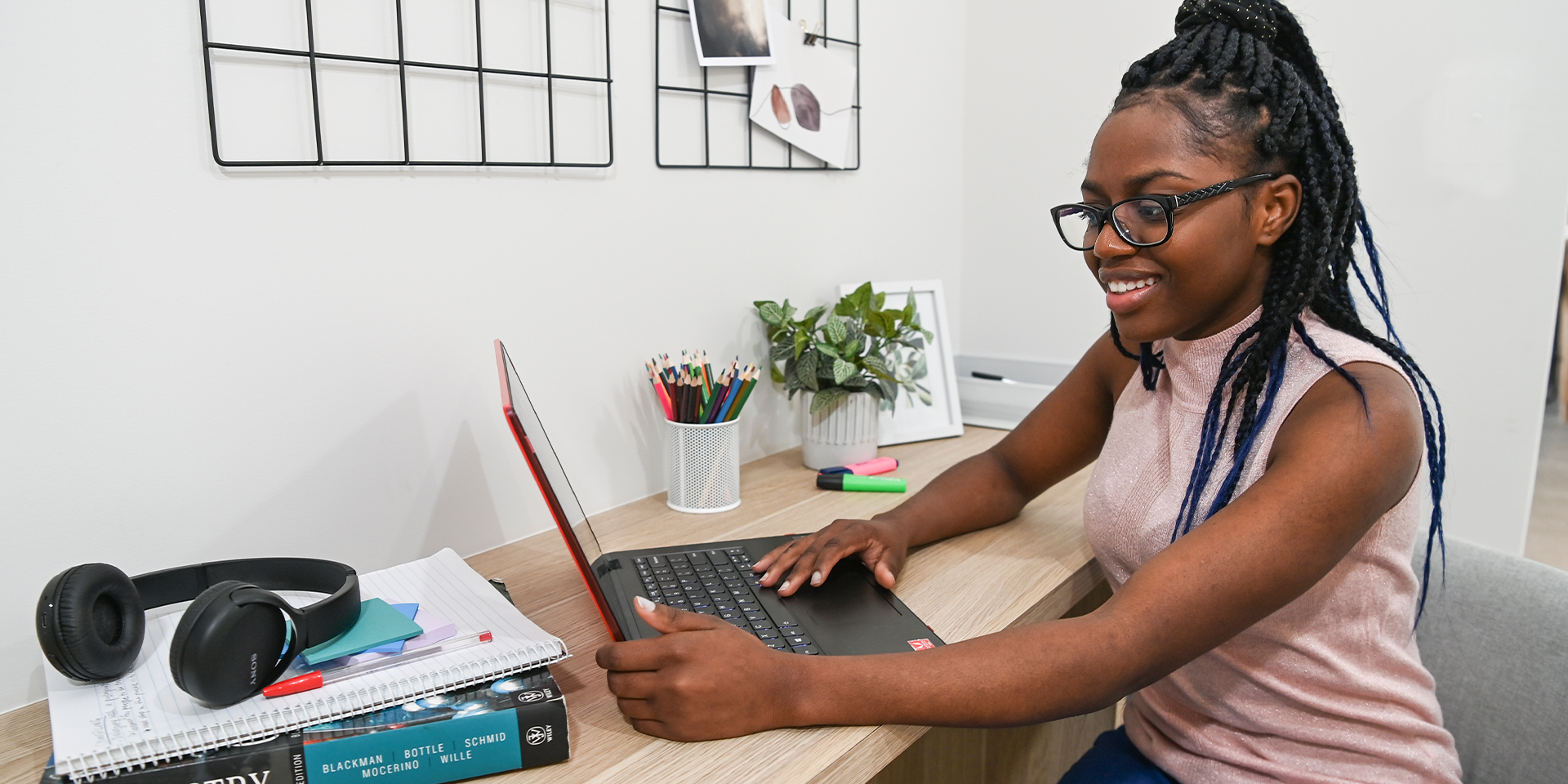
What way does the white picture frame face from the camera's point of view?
toward the camera

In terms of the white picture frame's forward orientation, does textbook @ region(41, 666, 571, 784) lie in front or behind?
in front

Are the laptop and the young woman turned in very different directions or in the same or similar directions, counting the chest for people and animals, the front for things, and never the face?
very different directions

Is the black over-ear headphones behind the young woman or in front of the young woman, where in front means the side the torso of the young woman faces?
in front

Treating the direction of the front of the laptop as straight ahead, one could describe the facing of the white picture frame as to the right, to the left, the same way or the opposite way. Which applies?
to the right

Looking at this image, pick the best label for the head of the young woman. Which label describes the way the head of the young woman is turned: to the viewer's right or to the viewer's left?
to the viewer's left

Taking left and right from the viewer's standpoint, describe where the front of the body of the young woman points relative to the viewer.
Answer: facing the viewer and to the left of the viewer

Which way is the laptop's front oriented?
to the viewer's right

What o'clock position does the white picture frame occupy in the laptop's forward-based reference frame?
The white picture frame is roughly at 10 o'clock from the laptop.

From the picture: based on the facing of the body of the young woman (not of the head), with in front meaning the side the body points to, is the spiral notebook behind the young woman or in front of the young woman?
in front

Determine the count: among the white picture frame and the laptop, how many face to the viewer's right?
1
